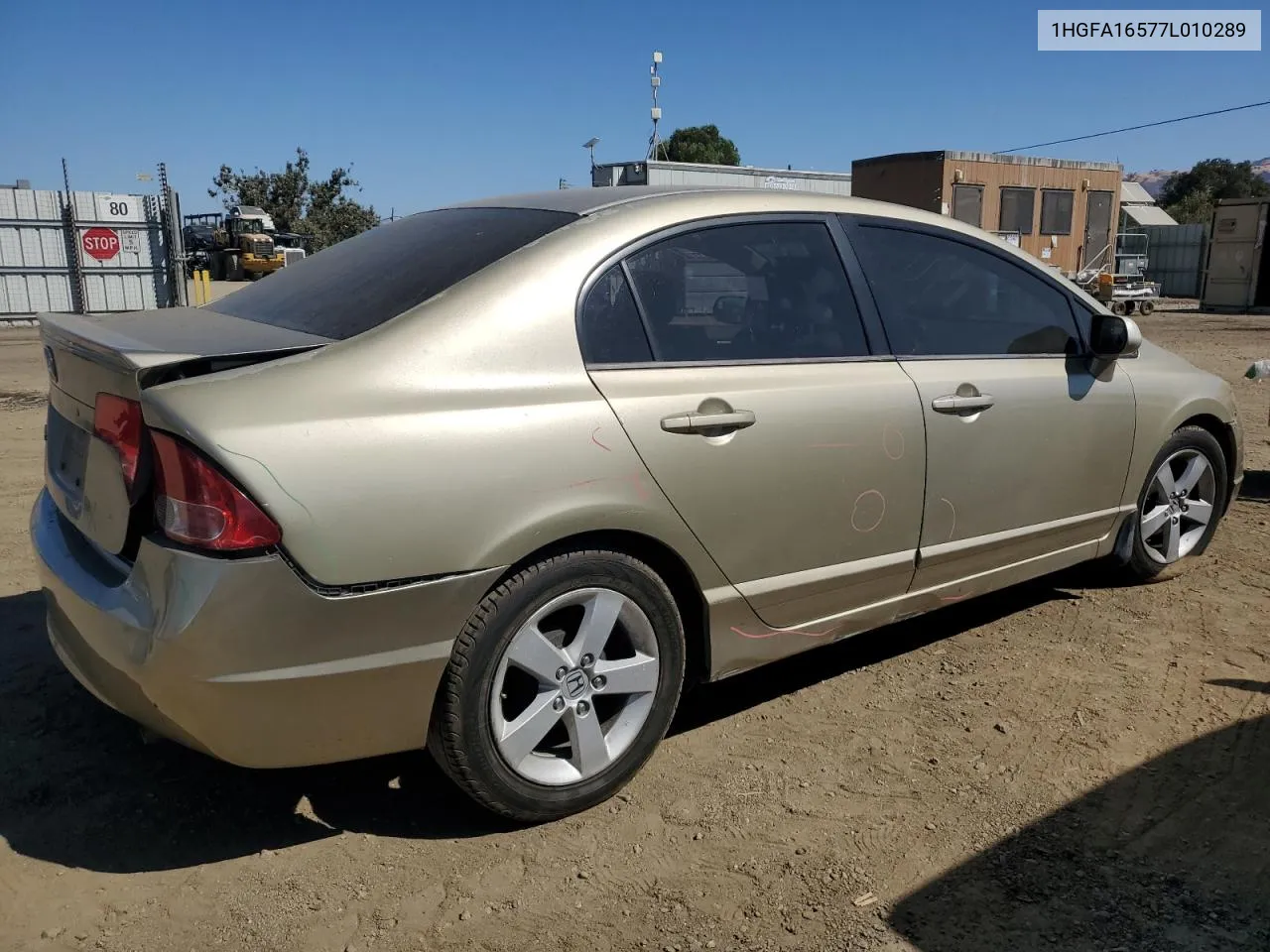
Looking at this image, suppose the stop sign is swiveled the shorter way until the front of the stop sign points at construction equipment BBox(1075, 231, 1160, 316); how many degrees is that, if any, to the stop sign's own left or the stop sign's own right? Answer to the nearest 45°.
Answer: approximately 90° to the stop sign's own left

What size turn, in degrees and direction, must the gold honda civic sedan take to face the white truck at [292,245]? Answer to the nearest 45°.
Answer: approximately 45° to its left

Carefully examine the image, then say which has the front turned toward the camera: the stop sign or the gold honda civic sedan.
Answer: the stop sign

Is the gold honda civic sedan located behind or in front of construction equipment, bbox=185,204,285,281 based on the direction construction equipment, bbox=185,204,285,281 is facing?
in front

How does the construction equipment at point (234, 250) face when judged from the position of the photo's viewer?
facing away from the viewer and to the left of the viewer

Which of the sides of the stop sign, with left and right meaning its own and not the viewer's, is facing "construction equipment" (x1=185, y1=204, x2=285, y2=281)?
back

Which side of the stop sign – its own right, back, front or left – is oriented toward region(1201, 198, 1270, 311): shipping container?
left

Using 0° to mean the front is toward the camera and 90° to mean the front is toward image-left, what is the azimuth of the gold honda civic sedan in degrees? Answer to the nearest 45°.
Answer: approximately 225°

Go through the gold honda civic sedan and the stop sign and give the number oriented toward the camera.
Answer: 1

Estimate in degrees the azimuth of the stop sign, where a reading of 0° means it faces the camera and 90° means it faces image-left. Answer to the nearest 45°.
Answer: approximately 0°
